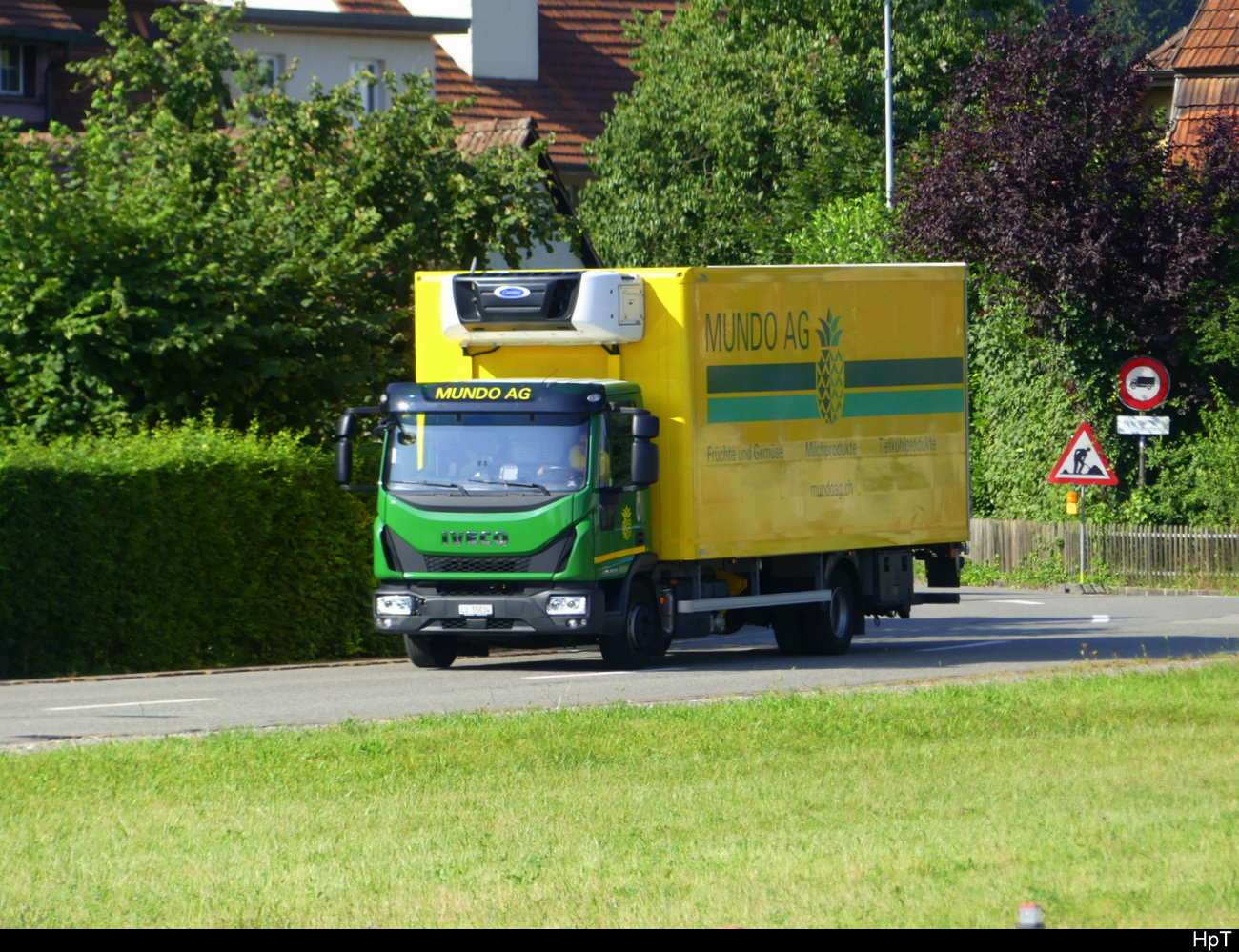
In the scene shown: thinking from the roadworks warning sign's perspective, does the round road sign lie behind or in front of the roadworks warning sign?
behind

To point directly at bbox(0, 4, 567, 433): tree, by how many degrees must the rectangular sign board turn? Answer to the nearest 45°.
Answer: approximately 45° to its right

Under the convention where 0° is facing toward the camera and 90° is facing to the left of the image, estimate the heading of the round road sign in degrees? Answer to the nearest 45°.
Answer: approximately 0°

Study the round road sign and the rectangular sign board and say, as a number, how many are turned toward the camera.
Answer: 2

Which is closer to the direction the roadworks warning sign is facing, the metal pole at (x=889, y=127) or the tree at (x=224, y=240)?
the tree

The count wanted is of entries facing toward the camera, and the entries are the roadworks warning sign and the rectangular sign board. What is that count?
2

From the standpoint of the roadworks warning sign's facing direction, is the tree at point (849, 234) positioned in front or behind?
behind

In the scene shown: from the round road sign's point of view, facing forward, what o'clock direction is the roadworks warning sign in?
The roadworks warning sign is roughly at 1 o'clock from the round road sign.

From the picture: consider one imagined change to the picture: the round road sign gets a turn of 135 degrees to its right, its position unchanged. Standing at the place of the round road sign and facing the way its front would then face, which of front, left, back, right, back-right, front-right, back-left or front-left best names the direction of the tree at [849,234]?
front

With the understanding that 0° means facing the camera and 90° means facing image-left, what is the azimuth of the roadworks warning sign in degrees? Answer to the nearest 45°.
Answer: approximately 0°
